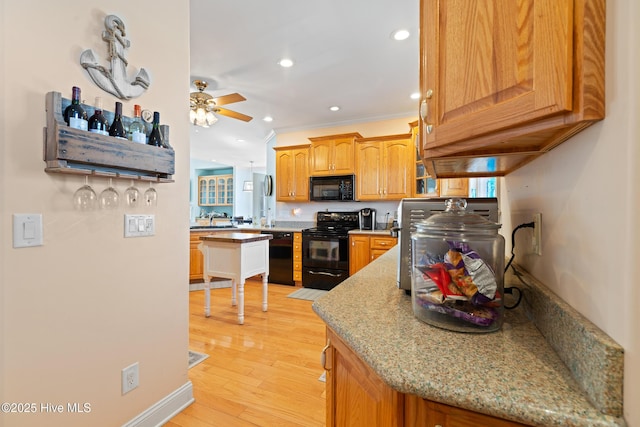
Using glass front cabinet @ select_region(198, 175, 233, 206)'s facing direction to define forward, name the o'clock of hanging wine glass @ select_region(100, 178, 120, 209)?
The hanging wine glass is roughly at 12 o'clock from the glass front cabinet.

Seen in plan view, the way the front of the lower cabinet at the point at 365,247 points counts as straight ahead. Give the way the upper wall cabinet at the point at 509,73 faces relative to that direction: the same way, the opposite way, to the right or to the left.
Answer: to the right

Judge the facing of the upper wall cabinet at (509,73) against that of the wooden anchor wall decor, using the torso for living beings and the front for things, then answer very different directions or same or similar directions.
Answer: very different directions

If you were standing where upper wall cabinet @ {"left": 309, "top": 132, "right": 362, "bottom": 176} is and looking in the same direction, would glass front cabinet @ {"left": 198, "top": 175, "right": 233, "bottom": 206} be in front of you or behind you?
behind

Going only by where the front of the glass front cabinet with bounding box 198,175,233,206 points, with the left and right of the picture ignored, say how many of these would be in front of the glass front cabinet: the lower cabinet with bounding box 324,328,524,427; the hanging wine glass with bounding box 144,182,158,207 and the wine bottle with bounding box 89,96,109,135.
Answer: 3

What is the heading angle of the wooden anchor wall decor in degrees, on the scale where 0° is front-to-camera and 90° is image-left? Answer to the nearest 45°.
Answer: approximately 315°

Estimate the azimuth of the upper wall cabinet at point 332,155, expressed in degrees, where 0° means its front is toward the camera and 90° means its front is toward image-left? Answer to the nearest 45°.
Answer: approximately 0°

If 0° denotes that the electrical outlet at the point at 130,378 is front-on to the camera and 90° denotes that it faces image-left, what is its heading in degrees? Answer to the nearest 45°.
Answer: approximately 315°

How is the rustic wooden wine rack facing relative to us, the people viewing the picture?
facing the viewer and to the right of the viewer

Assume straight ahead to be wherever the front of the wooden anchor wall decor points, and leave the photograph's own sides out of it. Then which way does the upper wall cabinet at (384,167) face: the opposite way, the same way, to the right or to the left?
to the right

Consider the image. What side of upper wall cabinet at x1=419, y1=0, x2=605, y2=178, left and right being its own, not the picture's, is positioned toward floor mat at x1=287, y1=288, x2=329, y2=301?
right

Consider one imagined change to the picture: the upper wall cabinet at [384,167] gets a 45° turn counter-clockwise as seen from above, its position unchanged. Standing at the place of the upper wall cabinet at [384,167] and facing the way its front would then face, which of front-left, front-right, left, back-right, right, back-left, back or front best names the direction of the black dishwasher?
back-right
